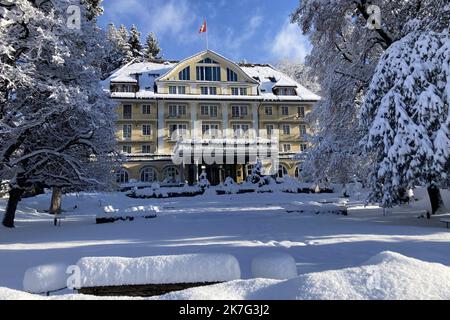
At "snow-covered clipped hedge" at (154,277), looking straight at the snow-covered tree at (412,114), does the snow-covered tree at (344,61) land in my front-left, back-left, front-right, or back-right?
front-left

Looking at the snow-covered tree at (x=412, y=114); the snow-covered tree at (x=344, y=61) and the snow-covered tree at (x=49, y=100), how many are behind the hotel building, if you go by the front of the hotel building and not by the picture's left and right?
0

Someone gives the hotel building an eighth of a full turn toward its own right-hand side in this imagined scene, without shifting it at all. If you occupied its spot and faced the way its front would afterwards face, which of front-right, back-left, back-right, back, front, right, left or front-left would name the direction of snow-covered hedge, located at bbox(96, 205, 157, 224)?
front-left

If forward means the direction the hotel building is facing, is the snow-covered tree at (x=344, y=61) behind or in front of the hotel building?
in front

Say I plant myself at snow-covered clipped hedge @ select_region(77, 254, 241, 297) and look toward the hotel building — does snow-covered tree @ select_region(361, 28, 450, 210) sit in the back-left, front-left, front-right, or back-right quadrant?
front-right

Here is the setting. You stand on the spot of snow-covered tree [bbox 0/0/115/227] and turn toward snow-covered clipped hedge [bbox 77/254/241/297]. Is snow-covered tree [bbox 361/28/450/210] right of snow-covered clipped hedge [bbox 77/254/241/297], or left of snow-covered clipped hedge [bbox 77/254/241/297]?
left

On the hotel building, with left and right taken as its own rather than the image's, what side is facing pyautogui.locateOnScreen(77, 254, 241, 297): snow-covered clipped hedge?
front

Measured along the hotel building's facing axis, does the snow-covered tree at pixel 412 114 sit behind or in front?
in front

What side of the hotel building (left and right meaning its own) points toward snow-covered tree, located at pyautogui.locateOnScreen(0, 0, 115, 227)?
front

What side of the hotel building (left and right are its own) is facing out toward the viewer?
front
